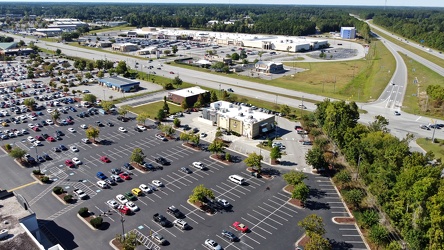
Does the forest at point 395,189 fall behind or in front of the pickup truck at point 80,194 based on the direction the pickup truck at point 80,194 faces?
in front

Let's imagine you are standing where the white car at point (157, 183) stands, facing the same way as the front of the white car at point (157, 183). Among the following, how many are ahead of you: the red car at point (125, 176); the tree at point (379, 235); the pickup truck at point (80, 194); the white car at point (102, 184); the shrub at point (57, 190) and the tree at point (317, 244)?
2

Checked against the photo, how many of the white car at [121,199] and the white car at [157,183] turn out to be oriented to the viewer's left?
0
